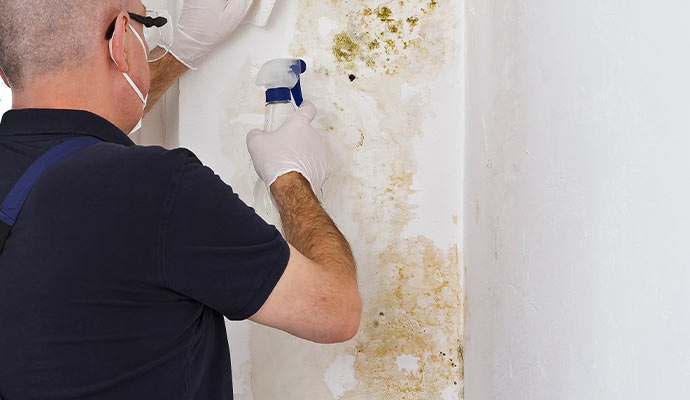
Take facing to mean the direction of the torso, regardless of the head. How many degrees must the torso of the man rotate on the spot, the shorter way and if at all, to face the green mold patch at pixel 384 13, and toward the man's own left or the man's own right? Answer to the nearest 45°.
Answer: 0° — they already face it

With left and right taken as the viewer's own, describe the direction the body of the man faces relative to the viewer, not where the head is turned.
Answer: facing away from the viewer and to the right of the viewer

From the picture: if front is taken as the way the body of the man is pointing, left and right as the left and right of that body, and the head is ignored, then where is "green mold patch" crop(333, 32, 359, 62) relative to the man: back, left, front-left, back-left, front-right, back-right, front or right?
front

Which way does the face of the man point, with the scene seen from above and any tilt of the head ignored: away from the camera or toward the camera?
away from the camera
